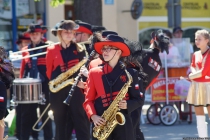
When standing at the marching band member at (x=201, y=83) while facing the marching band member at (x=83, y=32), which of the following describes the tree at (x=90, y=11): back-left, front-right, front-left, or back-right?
front-right

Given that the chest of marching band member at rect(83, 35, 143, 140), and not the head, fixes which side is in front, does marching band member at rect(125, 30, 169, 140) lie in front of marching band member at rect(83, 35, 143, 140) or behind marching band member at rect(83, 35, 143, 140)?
behind

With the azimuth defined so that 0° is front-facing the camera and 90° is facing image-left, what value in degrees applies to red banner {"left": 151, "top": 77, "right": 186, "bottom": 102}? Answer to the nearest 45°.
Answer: approximately 0°

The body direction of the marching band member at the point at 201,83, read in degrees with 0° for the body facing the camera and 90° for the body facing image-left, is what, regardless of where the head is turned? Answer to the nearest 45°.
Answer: approximately 45°

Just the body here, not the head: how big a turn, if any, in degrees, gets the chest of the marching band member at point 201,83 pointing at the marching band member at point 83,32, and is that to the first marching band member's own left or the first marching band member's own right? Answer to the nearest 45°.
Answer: approximately 45° to the first marching band member's own right

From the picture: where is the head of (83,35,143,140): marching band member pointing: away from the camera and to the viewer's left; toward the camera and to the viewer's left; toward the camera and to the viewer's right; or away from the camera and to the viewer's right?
toward the camera and to the viewer's left

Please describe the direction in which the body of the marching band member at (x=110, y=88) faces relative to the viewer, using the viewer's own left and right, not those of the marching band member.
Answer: facing the viewer and to the left of the viewer

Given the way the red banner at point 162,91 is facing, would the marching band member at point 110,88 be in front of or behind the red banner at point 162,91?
in front

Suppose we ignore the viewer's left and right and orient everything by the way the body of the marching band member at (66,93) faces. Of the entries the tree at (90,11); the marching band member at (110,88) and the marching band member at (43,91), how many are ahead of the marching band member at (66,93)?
1

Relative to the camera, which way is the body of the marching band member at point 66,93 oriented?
toward the camera

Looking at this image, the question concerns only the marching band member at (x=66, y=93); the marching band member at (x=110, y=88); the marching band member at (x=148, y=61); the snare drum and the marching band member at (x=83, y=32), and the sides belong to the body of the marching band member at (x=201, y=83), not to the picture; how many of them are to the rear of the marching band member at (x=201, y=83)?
0

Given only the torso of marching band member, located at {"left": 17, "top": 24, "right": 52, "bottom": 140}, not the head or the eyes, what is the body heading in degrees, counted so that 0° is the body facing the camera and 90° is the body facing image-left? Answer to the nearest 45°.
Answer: approximately 0°
